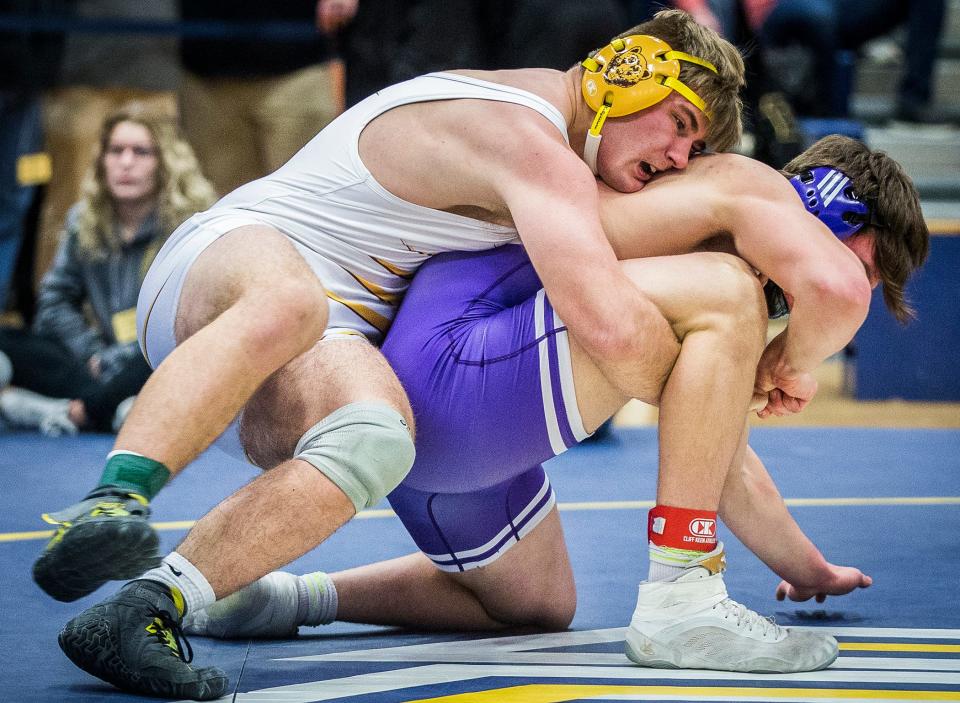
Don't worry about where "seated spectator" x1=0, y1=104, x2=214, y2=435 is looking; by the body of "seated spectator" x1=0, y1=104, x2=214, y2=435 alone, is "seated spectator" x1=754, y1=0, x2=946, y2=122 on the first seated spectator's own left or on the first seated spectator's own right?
on the first seated spectator's own left

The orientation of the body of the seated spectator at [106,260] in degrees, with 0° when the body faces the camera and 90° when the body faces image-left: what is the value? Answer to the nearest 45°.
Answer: approximately 0°
